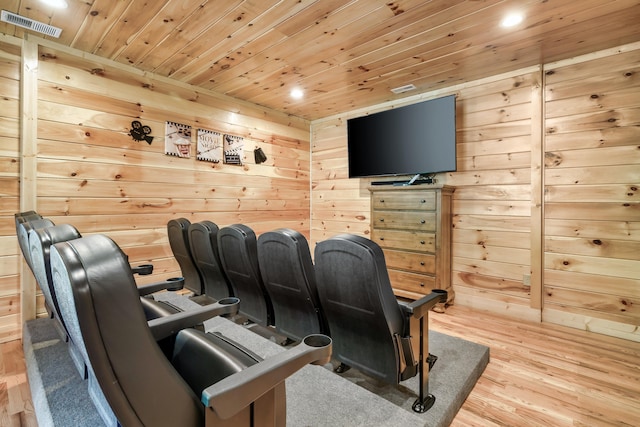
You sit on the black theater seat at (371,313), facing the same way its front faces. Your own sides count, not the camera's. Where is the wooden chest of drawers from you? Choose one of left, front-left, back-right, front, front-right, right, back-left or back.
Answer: front-left

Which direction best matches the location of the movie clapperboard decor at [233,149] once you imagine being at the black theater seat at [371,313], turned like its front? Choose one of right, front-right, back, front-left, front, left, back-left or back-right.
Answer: left

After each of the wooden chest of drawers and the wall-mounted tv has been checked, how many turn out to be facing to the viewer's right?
0

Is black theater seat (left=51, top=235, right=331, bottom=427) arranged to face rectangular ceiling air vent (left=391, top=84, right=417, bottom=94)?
yes

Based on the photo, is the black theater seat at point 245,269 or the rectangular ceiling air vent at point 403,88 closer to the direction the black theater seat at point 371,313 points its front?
the rectangular ceiling air vent

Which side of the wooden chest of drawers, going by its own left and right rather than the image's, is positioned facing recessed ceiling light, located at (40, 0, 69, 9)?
front

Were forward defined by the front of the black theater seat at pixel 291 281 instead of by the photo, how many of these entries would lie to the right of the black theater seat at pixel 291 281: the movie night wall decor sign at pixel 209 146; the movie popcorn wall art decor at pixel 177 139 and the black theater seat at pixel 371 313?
1

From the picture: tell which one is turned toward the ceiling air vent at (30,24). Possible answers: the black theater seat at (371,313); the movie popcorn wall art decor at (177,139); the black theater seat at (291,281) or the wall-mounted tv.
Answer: the wall-mounted tv

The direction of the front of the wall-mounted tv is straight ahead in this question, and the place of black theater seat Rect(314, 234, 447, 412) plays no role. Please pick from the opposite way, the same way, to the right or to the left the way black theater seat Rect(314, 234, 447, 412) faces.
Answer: the opposite way

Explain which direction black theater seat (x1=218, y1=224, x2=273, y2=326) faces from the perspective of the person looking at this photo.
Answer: facing away from the viewer and to the right of the viewer

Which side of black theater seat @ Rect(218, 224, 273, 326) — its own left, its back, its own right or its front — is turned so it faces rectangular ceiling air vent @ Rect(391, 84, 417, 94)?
front
